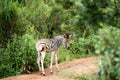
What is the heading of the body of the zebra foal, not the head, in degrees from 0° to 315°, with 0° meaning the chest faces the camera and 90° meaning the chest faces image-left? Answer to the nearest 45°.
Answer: approximately 225°
